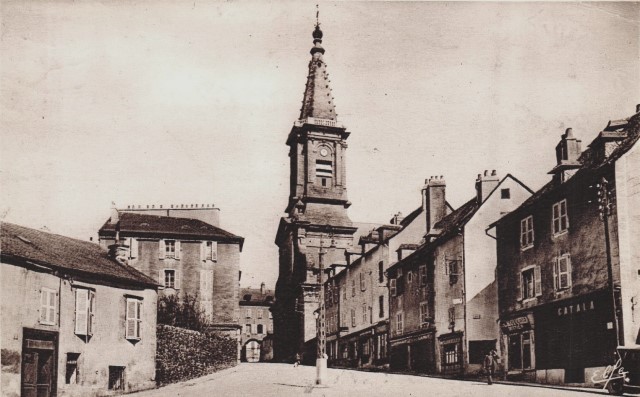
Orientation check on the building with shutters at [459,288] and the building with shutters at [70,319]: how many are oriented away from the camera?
0

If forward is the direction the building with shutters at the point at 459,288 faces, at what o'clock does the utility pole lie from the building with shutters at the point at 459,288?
The utility pole is roughly at 10 o'clock from the building with shutters.

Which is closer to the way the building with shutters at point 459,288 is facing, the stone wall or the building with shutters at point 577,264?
the stone wall

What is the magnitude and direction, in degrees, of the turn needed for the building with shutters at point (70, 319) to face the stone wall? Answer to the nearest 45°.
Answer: approximately 90° to its left

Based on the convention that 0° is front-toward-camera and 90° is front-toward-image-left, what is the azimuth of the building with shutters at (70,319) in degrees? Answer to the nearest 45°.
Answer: approximately 315°

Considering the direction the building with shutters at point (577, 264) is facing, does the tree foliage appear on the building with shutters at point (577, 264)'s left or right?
on its right

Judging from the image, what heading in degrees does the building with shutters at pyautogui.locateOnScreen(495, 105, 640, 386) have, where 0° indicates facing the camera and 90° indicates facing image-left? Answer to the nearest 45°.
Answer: approximately 45°

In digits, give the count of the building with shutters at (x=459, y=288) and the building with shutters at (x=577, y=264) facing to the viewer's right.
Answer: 0

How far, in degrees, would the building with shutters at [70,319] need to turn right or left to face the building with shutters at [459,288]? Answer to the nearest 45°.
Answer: approximately 90° to its left

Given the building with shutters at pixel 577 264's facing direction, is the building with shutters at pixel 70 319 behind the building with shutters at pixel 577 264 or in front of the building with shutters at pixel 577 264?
in front

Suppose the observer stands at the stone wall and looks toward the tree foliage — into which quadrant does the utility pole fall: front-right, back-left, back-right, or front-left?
back-right

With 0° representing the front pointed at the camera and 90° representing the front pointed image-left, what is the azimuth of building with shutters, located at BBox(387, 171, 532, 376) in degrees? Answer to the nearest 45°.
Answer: approximately 45°
